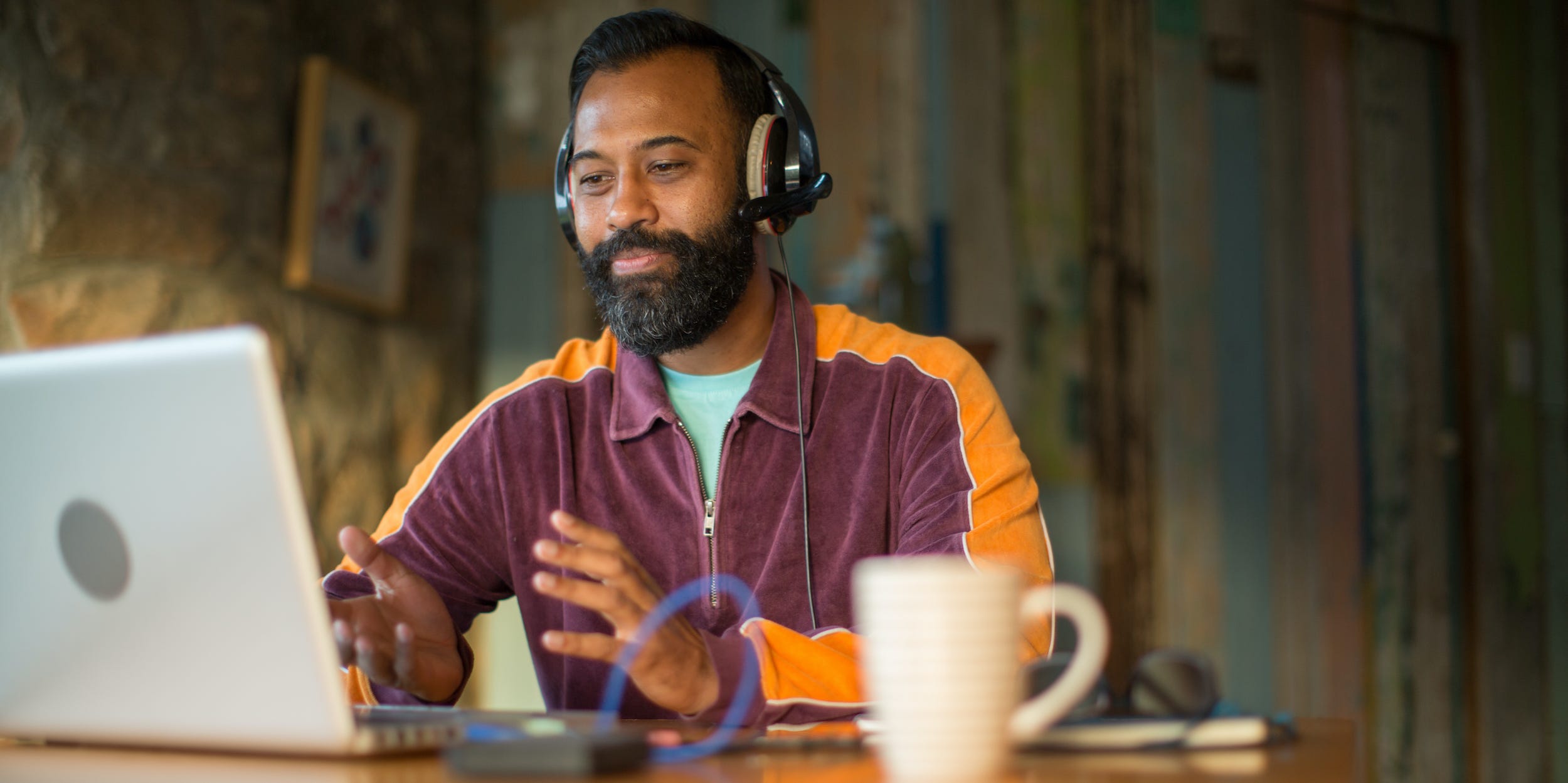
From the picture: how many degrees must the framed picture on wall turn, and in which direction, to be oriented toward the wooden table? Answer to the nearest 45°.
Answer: approximately 45° to its right

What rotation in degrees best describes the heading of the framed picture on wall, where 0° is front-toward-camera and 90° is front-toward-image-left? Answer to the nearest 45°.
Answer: approximately 315°

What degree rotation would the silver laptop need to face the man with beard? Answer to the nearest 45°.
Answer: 0° — it already faces them

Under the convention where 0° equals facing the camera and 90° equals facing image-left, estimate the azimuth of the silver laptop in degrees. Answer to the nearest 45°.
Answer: approximately 225°

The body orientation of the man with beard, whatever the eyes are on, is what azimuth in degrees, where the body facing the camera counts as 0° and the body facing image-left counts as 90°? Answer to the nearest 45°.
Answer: approximately 45°

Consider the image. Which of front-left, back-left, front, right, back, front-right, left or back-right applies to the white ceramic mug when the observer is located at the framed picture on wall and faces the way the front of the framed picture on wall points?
front-right

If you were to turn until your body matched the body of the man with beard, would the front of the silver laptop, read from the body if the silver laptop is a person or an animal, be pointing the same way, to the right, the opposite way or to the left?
the opposite way

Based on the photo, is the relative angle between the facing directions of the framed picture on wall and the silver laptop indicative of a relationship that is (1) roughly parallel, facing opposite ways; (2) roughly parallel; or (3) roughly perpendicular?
roughly perpendicular

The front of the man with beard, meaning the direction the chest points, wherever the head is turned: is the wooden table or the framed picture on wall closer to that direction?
the wooden table

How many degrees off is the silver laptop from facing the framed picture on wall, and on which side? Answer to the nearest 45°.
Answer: approximately 45° to its left
